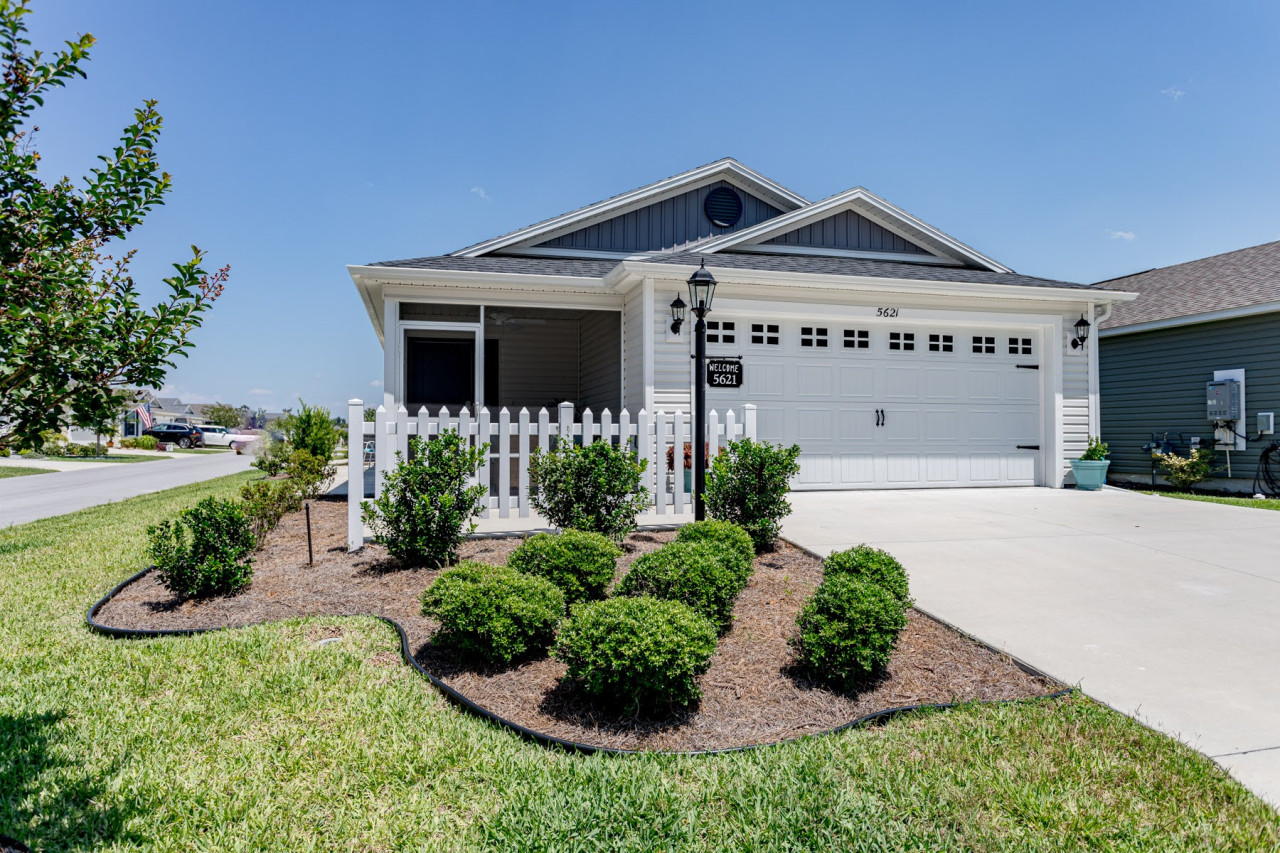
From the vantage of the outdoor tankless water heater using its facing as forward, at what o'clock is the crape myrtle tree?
The crape myrtle tree is roughly at 11 o'clock from the outdoor tankless water heater.

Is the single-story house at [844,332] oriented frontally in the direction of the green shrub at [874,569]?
yes

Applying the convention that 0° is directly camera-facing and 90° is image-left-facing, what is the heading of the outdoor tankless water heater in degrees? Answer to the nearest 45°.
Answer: approximately 45°

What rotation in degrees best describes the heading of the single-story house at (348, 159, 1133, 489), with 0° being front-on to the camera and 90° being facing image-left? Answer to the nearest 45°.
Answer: approximately 0°

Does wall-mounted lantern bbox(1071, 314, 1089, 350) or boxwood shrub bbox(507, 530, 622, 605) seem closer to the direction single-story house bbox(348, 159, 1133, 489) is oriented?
the boxwood shrub

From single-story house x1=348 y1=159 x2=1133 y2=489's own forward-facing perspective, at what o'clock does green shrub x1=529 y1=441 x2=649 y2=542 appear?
The green shrub is roughly at 1 o'clock from the single-story house.

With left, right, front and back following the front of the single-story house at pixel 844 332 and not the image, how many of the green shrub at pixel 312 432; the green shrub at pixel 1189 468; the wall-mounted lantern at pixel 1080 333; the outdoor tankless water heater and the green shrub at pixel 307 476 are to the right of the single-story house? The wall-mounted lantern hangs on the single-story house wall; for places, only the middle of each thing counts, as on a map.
2

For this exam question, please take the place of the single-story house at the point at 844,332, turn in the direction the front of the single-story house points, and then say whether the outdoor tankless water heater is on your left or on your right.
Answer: on your left

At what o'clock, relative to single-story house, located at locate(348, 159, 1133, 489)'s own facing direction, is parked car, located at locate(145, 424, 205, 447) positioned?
The parked car is roughly at 4 o'clock from the single-story house.

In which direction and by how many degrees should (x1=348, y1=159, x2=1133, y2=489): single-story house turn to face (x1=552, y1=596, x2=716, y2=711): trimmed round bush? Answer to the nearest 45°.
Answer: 0° — it already faces it

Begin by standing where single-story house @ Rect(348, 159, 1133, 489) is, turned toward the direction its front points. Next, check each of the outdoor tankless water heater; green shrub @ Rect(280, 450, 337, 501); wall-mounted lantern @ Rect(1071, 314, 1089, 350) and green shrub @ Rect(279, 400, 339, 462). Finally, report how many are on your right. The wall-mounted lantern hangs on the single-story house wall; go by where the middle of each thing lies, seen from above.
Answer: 2

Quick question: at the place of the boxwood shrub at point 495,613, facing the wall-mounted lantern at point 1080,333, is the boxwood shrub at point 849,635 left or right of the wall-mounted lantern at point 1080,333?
right
